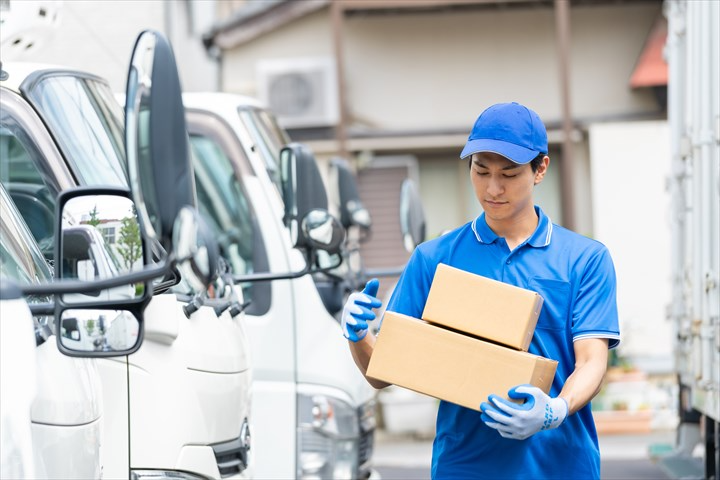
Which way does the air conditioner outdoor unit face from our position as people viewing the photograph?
facing the viewer

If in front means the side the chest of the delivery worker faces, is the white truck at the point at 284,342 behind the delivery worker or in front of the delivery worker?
behind

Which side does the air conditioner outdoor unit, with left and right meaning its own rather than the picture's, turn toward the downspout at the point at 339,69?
left

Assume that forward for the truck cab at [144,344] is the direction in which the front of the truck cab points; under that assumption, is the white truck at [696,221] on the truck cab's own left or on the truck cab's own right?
on the truck cab's own left

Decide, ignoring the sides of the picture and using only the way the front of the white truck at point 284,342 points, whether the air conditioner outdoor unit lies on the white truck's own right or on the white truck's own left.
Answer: on the white truck's own left

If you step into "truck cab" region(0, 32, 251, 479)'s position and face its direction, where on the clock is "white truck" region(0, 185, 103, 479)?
The white truck is roughly at 2 o'clock from the truck cab.

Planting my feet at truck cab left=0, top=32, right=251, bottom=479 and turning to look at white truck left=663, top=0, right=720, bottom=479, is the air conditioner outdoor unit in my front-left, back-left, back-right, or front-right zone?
front-left

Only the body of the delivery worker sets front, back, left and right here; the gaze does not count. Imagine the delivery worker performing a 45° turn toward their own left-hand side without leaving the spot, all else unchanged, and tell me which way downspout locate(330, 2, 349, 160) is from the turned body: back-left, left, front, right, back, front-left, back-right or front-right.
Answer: back-left

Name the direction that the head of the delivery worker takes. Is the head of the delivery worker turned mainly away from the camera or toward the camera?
toward the camera

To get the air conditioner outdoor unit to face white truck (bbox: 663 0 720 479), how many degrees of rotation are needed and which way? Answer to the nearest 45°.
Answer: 0° — it already faces it

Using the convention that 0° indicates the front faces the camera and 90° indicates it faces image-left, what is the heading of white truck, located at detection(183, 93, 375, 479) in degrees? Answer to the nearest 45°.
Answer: approximately 315°

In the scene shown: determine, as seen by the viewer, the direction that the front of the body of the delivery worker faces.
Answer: toward the camera

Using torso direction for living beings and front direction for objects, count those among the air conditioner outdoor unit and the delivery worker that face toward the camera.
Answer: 2

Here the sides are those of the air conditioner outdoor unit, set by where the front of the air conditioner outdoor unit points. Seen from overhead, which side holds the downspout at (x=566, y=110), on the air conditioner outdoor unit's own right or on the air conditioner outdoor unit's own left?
on the air conditioner outdoor unit's own left
